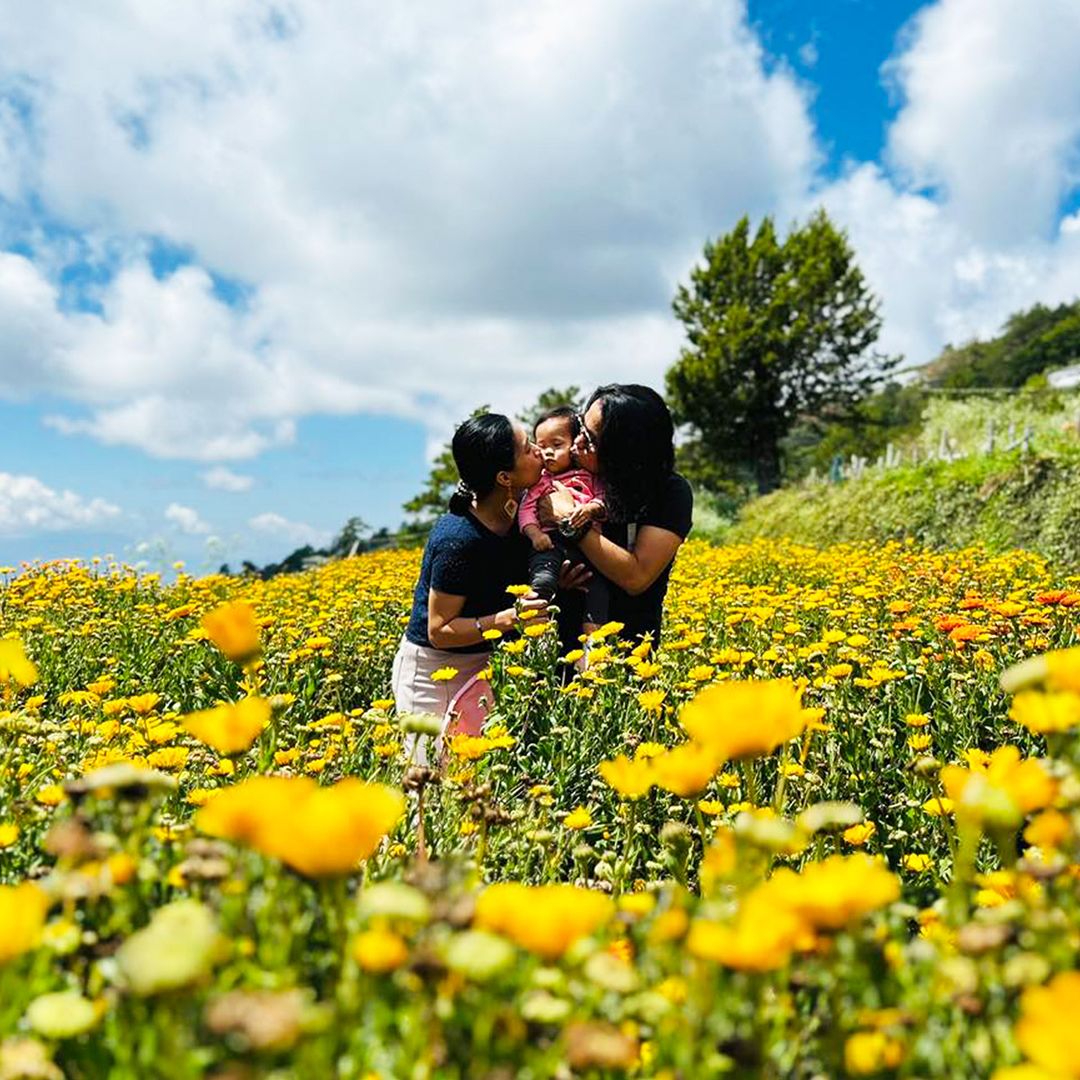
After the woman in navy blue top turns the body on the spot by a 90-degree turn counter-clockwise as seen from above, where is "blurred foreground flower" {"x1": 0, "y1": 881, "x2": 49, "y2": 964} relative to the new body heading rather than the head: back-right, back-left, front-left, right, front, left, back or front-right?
back

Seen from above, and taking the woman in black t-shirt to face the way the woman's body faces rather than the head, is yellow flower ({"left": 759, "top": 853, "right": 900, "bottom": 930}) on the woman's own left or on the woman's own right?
on the woman's own left

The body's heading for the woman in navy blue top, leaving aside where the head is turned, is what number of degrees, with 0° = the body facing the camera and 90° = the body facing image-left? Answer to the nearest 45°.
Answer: approximately 270°

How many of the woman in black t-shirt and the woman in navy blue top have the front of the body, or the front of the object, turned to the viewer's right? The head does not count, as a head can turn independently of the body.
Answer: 1

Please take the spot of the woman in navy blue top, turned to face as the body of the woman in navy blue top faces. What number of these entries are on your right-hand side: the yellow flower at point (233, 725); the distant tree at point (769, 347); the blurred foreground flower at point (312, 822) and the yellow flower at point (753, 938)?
3

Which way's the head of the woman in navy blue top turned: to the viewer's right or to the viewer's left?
to the viewer's right

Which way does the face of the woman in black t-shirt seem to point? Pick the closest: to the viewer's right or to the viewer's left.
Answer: to the viewer's left

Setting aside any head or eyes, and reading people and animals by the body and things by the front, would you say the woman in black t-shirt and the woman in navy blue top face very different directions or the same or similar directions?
very different directions

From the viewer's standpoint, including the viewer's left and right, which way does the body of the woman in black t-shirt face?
facing to the left of the viewer

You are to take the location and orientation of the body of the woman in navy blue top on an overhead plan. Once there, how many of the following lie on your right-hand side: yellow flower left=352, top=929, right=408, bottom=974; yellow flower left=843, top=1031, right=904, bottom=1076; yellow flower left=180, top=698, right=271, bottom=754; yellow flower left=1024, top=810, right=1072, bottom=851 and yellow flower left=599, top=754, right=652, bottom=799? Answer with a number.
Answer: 5

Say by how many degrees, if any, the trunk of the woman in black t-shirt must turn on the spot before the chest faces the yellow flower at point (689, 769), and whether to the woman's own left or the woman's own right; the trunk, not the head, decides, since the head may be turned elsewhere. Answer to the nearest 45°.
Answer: approximately 90° to the woman's own left

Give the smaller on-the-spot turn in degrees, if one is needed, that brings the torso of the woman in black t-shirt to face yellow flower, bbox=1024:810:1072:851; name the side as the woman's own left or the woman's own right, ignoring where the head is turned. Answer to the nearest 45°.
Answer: approximately 90° to the woman's own left
